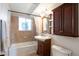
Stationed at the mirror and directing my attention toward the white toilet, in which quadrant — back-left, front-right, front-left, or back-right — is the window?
back-right

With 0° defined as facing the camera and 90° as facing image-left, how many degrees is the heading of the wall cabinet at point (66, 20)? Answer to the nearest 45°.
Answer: approximately 45°
